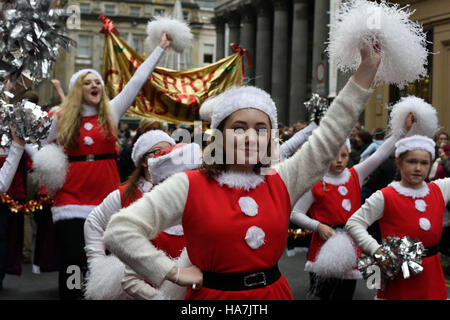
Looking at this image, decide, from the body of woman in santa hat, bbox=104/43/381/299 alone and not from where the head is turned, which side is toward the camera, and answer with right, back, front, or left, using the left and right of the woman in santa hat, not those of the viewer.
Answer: front

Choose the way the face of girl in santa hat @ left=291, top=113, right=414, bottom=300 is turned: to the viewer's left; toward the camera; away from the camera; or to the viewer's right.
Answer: toward the camera

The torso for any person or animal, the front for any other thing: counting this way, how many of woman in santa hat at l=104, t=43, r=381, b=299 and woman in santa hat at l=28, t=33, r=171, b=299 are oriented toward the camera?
2

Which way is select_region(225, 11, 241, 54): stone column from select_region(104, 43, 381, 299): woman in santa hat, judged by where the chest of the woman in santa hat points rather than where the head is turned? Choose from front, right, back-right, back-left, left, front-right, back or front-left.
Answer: back

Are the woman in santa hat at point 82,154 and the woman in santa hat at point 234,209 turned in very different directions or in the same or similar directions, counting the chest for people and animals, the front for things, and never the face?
same or similar directions

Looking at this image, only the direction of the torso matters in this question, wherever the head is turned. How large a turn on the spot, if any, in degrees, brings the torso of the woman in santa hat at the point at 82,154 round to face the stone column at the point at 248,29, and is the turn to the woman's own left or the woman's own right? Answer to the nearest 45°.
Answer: approximately 180°

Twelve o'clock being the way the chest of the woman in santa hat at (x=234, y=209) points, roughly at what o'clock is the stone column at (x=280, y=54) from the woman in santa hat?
The stone column is roughly at 6 o'clock from the woman in santa hat.

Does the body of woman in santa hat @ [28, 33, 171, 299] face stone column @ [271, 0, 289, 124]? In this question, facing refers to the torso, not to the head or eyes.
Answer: no

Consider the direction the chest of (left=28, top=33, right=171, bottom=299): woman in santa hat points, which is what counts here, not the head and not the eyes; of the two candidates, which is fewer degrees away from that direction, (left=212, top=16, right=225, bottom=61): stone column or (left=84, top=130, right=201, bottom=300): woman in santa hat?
the woman in santa hat

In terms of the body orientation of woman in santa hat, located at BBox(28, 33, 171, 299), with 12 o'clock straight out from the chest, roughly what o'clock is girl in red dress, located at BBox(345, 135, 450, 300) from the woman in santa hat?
The girl in red dress is roughly at 10 o'clock from the woman in santa hat.

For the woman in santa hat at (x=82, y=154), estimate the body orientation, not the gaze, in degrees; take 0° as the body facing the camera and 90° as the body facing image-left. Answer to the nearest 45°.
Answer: approximately 0°

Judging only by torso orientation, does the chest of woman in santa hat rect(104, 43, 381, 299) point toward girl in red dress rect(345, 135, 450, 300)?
no

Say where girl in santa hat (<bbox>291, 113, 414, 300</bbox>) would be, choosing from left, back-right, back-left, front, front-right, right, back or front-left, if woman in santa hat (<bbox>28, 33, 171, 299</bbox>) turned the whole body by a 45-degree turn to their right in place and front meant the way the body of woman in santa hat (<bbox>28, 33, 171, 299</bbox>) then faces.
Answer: back-left

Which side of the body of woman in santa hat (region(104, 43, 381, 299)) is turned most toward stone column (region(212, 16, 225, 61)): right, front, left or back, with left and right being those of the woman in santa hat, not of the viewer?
back

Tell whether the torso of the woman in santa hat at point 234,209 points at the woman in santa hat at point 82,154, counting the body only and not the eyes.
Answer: no

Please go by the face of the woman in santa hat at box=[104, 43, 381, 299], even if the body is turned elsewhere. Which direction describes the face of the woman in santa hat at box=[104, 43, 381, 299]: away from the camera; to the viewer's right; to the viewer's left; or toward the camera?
toward the camera

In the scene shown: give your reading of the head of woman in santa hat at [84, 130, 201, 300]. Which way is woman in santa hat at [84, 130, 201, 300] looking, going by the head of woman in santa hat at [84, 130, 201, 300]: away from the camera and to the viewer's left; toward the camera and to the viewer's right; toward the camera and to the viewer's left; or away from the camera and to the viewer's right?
toward the camera and to the viewer's right
